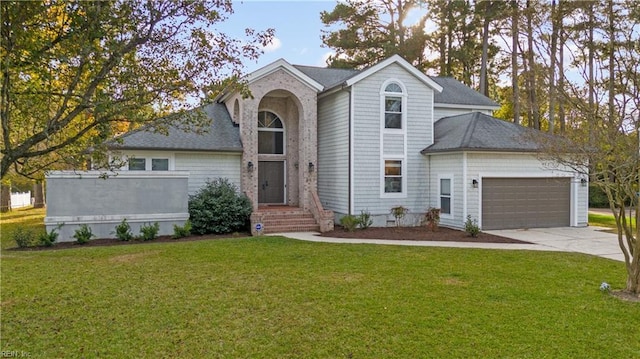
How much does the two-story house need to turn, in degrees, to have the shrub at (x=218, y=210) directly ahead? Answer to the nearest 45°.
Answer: approximately 90° to its right

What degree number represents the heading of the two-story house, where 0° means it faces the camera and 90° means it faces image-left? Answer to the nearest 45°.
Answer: approximately 0°

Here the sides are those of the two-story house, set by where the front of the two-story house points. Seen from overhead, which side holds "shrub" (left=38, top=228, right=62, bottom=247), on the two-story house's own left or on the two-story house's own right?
on the two-story house's own right

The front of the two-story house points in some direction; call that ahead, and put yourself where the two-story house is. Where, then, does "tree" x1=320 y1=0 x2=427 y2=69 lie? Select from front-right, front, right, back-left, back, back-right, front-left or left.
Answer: back

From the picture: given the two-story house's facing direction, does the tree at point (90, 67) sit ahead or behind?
ahead

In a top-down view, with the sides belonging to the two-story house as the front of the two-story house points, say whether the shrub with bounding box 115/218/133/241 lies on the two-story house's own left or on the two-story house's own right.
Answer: on the two-story house's own right

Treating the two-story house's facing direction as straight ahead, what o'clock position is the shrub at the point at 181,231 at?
The shrub is roughly at 2 o'clock from the two-story house.

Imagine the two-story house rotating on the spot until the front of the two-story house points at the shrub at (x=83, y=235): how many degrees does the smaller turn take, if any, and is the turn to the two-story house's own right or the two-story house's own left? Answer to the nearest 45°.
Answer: approximately 45° to the two-story house's own right
